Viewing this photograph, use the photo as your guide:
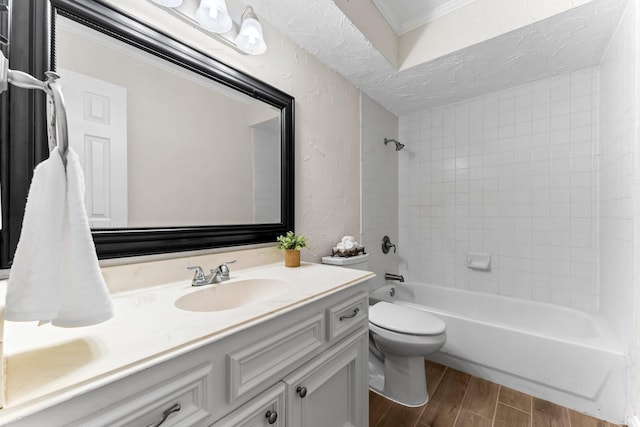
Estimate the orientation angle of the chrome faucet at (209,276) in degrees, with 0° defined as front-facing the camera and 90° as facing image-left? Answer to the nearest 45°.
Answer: approximately 315°

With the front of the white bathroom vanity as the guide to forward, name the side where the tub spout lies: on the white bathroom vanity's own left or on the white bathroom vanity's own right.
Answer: on the white bathroom vanity's own left

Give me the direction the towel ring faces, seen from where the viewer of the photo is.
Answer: facing to the right of the viewer

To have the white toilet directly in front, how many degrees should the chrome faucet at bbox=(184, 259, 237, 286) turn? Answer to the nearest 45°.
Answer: approximately 45° to its left
